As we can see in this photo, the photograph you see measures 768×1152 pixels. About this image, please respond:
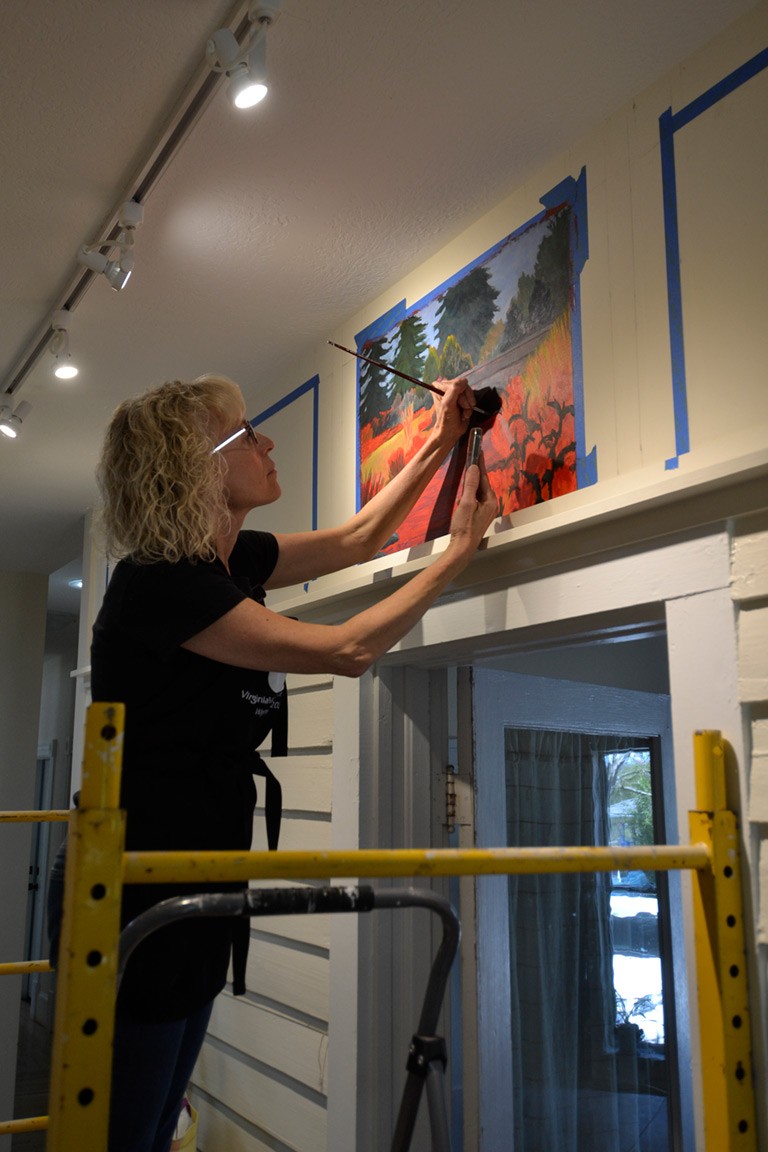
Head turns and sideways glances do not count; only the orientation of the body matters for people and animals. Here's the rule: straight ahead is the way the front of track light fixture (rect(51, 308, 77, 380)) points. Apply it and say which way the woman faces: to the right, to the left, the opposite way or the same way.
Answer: to the left

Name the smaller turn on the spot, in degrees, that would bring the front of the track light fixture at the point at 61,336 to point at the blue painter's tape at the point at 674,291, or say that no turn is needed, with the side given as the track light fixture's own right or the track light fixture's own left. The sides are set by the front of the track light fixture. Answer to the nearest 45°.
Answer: approximately 45° to the track light fixture's own left

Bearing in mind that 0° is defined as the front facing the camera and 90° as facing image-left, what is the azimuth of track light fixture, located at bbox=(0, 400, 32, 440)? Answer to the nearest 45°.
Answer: approximately 45°

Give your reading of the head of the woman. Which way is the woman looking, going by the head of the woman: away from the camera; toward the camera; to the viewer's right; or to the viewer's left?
to the viewer's right

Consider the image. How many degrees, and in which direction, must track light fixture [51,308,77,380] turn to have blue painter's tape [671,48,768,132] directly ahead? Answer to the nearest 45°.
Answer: approximately 45° to its left

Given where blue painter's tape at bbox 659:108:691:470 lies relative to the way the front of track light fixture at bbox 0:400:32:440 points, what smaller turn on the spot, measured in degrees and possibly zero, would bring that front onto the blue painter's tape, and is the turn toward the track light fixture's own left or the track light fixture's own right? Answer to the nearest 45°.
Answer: approximately 90° to the track light fixture's own left

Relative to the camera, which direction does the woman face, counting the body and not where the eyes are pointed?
to the viewer's right

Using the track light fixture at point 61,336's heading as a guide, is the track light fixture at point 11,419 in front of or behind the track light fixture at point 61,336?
behind

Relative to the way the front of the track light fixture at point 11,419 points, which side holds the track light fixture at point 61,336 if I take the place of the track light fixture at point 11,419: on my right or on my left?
on my left
